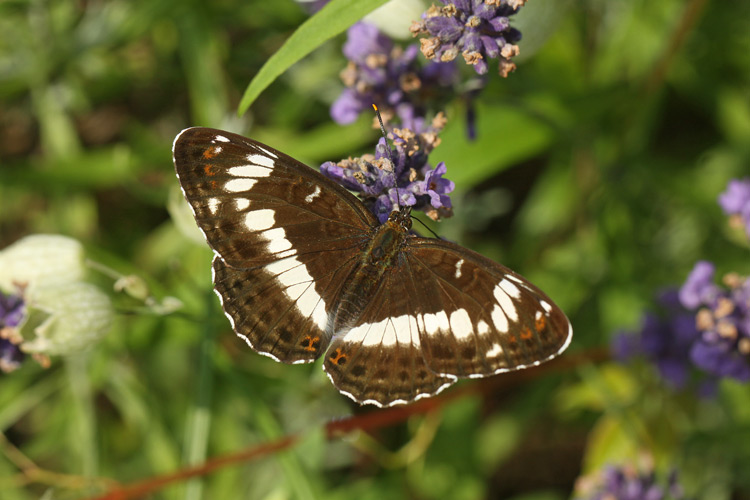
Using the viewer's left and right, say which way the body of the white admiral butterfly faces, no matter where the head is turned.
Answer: facing away from the viewer and to the right of the viewer

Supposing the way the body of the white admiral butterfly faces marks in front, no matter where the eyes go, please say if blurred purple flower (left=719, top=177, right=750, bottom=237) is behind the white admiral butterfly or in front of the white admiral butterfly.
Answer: in front

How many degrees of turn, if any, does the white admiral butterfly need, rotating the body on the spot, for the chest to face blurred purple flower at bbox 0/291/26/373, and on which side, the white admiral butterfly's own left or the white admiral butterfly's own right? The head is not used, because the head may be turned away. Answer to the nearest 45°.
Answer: approximately 135° to the white admiral butterfly's own left
